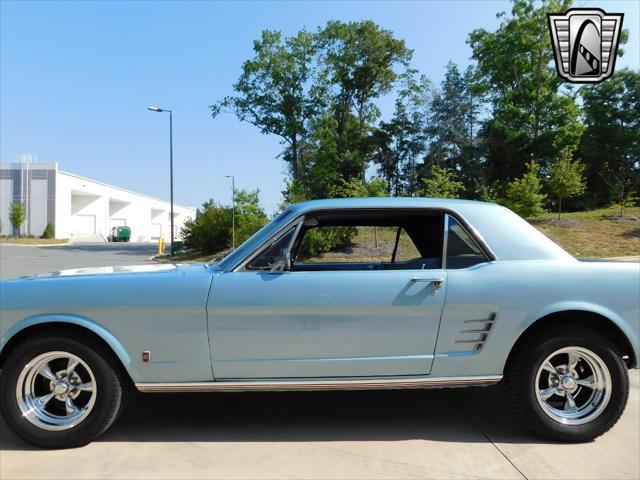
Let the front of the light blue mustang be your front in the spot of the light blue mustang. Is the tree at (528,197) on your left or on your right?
on your right

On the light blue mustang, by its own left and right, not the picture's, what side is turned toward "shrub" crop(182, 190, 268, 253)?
right

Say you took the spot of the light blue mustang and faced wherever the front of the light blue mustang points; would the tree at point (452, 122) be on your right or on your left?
on your right

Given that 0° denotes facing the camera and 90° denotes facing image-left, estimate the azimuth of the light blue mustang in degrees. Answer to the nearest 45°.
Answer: approximately 90°

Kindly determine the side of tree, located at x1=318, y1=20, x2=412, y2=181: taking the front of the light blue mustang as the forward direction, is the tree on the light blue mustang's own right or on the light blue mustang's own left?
on the light blue mustang's own right

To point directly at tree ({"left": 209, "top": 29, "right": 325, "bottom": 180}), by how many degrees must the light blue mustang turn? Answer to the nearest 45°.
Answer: approximately 90° to its right

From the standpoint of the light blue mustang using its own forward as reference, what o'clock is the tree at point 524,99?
The tree is roughly at 4 o'clock from the light blue mustang.

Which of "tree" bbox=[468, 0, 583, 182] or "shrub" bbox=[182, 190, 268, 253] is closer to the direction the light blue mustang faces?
the shrub

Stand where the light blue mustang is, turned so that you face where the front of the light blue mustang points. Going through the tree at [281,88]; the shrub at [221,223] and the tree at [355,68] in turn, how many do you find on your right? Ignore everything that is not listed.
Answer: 3

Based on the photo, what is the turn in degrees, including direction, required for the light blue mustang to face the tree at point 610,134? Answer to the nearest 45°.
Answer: approximately 135° to its right
